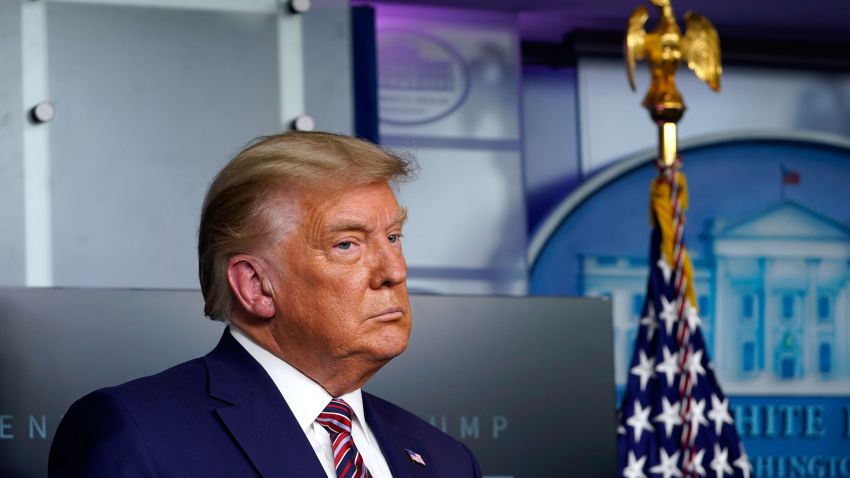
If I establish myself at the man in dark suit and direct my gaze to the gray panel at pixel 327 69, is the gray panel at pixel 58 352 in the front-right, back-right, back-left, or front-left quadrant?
front-left

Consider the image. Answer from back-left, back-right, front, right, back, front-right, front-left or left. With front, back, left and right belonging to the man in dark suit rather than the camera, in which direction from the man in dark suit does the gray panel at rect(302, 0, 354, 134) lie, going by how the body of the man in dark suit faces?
back-left

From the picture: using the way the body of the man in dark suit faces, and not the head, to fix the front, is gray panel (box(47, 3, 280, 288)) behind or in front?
behind

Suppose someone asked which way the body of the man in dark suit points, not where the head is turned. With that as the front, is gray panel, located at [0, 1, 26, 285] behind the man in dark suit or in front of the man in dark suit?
behind

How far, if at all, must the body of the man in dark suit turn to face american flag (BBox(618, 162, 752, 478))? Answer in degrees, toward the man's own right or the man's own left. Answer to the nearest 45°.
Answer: approximately 90° to the man's own left

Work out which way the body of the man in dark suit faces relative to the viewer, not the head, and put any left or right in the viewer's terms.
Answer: facing the viewer and to the right of the viewer

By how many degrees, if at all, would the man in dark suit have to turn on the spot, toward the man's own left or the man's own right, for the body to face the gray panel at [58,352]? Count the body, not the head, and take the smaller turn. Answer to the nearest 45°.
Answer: approximately 180°

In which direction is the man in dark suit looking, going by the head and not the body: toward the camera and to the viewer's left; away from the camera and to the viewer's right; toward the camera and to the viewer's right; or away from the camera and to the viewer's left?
toward the camera and to the viewer's right
